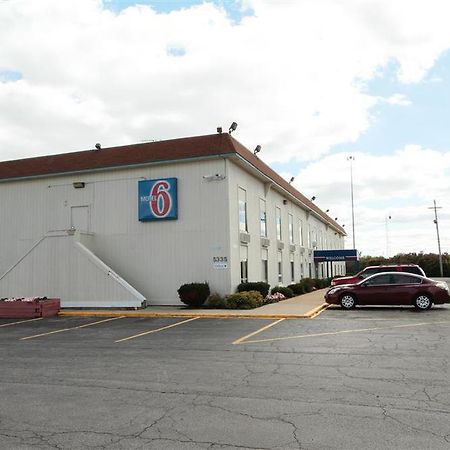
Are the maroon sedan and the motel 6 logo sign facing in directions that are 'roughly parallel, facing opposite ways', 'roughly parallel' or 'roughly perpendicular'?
roughly perpendicular

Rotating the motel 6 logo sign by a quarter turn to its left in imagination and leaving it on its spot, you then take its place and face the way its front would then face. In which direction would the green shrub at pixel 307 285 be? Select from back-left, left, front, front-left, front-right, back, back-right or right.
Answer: left

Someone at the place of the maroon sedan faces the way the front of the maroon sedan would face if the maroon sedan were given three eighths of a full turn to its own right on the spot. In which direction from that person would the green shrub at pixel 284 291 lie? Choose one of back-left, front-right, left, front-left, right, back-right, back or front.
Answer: left

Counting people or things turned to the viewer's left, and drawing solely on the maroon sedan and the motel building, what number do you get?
1

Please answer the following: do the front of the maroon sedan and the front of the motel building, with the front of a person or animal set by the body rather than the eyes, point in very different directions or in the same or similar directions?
very different directions

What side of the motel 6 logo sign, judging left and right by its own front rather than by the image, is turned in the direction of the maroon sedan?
left

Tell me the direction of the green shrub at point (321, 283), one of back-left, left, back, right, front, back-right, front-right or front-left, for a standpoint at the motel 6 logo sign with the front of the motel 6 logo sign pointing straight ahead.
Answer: back

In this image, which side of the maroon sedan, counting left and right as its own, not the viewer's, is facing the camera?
left

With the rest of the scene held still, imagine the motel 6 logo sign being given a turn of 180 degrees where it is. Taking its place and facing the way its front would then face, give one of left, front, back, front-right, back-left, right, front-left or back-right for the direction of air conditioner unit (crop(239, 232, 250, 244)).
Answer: front-right

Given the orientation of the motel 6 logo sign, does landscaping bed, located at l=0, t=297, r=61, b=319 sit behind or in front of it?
in front

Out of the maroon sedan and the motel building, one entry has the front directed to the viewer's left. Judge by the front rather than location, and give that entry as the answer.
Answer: the maroon sedan

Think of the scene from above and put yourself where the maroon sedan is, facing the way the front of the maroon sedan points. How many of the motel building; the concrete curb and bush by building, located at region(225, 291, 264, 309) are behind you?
0

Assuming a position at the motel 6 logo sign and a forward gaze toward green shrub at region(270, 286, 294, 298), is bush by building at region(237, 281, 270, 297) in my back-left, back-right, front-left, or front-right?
front-right

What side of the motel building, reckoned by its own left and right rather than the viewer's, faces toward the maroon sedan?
front

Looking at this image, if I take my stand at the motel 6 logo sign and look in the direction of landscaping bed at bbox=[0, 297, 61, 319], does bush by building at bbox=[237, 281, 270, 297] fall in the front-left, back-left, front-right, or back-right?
back-left

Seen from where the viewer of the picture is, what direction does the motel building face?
facing the viewer and to the right of the viewer

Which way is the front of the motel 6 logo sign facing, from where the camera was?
facing the viewer and to the left of the viewer
